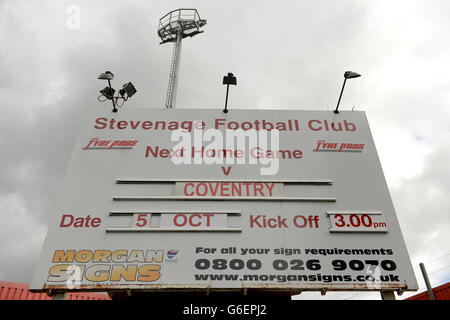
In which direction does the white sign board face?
toward the camera

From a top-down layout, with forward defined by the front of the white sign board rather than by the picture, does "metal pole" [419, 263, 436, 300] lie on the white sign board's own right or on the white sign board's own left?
on the white sign board's own left
